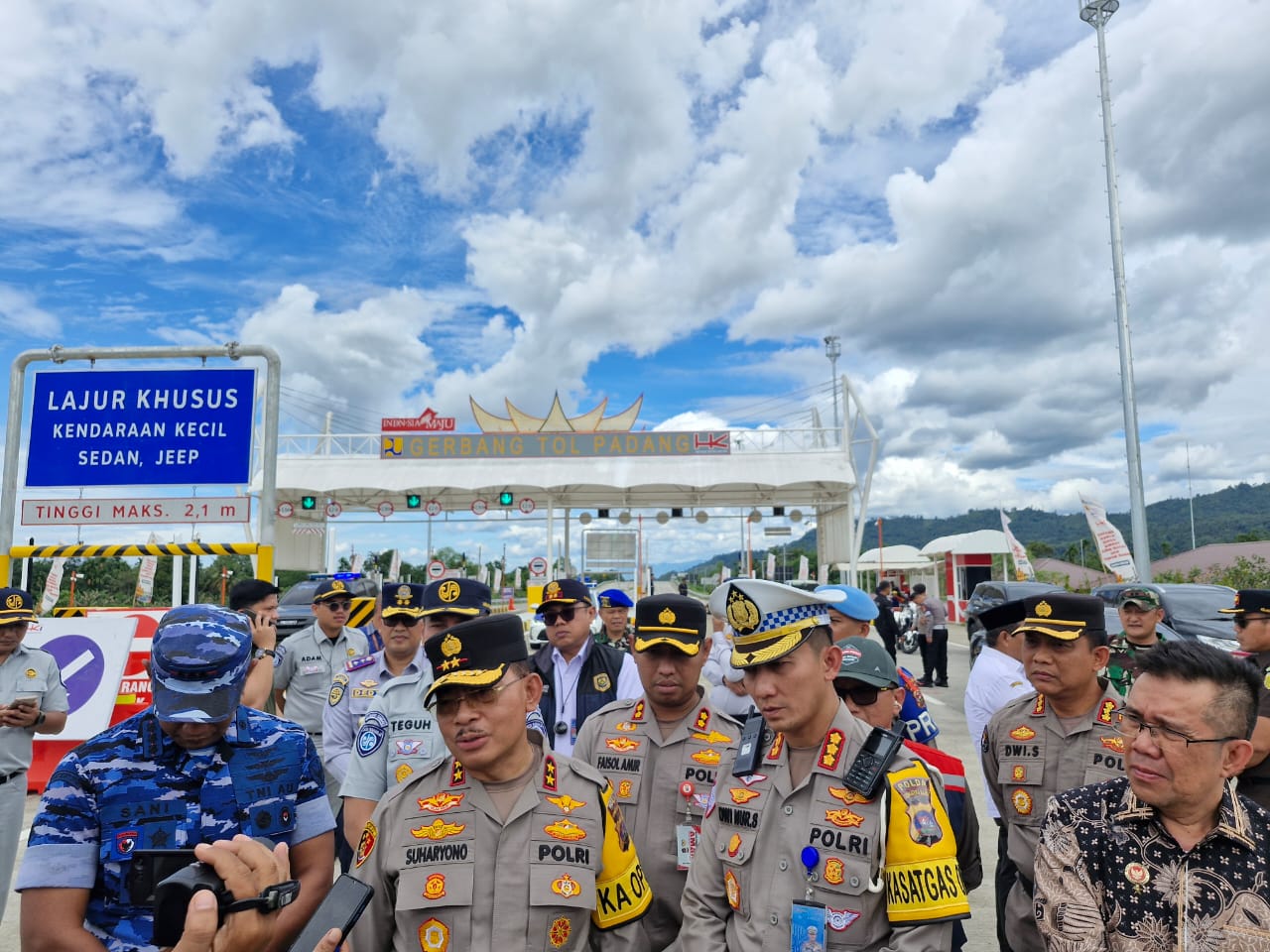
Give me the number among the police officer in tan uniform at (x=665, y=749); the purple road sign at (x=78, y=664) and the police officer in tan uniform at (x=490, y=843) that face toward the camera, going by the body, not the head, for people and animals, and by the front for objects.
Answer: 3

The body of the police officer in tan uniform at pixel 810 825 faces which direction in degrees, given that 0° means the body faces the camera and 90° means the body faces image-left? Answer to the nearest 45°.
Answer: approximately 45°

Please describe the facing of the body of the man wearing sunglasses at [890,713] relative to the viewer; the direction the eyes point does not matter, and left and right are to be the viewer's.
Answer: facing the viewer and to the left of the viewer

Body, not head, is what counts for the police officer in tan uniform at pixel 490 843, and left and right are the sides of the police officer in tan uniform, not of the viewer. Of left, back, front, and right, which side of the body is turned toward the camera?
front

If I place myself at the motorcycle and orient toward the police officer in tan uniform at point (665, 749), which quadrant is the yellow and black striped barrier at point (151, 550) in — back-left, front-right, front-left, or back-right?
front-right

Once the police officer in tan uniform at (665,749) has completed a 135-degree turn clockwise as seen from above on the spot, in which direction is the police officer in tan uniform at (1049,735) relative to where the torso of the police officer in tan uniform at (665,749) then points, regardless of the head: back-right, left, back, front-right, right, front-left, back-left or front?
back-right

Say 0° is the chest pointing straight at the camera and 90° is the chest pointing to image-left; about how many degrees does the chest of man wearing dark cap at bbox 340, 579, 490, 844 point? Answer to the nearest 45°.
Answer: approximately 315°

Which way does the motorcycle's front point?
toward the camera

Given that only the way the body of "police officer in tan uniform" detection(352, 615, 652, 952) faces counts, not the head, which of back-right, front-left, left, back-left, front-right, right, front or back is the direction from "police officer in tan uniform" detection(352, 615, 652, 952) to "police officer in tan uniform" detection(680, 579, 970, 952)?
left

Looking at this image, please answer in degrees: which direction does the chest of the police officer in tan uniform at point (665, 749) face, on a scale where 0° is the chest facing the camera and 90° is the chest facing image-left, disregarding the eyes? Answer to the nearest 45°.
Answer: approximately 0°

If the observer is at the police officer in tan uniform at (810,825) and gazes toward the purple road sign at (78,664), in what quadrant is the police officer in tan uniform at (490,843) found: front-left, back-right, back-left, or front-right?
front-left

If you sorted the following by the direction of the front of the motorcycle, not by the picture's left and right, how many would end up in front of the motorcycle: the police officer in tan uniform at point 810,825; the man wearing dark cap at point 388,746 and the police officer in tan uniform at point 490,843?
3

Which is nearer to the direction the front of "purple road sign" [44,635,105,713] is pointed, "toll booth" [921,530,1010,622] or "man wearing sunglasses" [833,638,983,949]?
the man wearing sunglasses
